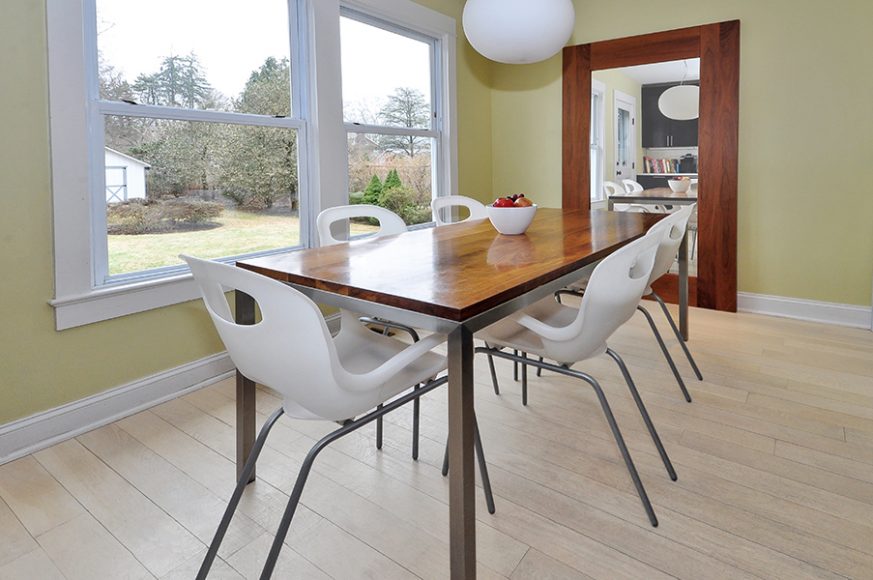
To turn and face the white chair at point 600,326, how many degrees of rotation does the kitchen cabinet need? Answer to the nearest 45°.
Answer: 0° — it already faces it

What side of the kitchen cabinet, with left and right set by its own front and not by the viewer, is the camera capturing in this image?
front

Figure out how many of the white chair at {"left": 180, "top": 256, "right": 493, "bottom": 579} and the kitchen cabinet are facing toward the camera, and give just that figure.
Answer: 1

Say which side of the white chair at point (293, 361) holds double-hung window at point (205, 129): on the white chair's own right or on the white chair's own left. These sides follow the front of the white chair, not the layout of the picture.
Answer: on the white chair's own left

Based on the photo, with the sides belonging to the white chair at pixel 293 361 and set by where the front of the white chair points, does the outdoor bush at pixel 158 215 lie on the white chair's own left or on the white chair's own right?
on the white chair's own left

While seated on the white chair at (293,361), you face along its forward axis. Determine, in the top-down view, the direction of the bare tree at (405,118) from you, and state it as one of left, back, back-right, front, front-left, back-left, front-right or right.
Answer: front-left

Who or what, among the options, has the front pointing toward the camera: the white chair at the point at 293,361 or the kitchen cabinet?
the kitchen cabinet

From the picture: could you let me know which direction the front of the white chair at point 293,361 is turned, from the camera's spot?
facing away from the viewer and to the right of the viewer

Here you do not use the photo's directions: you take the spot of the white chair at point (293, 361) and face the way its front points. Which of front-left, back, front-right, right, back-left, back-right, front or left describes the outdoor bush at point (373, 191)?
front-left

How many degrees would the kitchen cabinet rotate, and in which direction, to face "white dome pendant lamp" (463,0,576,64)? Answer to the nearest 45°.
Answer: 0° — it already faces it
